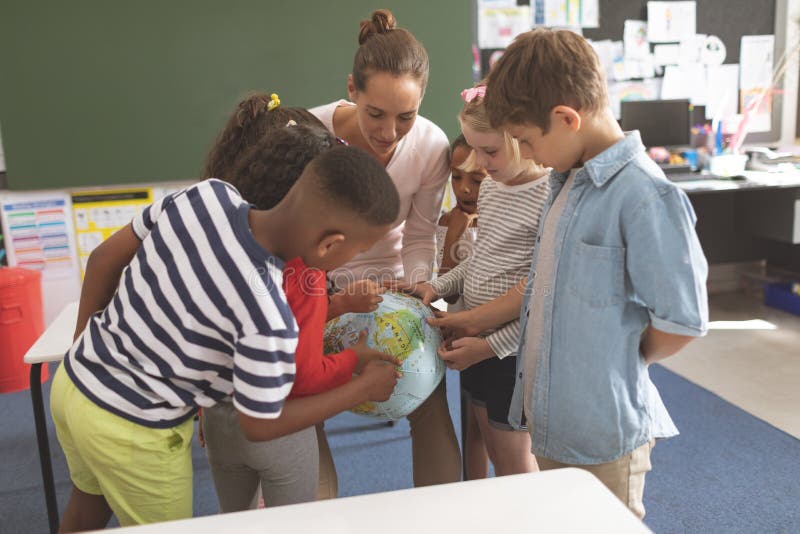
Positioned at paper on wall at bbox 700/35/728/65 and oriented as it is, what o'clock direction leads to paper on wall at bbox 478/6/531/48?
paper on wall at bbox 478/6/531/48 is roughly at 2 o'clock from paper on wall at bbox 700/35/728/65.

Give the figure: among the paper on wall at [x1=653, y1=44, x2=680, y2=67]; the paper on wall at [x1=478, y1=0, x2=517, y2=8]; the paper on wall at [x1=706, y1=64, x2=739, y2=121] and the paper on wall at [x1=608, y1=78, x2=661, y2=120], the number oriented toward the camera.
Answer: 4

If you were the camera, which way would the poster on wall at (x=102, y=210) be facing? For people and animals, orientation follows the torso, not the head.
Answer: facing the viewer

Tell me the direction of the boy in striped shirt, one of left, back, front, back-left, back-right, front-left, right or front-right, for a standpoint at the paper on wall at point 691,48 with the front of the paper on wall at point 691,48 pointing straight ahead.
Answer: front

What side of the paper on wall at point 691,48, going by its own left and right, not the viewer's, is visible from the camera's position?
front

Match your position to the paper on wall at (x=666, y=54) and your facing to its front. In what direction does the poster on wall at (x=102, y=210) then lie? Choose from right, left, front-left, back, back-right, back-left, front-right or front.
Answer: front-right

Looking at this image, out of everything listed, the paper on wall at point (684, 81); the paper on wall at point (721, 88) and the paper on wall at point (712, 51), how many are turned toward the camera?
3

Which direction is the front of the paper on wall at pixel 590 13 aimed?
toward the camera

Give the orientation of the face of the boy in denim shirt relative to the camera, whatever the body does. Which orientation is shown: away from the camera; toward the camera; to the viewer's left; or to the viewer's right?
to the viewer's left

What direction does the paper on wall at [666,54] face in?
toward the camera

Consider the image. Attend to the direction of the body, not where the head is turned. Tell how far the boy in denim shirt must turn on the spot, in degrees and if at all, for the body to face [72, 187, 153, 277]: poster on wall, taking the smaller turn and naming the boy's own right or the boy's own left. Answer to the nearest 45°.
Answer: approximately 90° to the boy's own right

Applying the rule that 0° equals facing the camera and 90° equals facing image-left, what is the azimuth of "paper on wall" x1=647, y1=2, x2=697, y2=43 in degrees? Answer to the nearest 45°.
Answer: approximately 0°

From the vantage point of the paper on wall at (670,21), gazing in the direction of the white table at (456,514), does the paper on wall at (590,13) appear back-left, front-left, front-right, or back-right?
front-right
